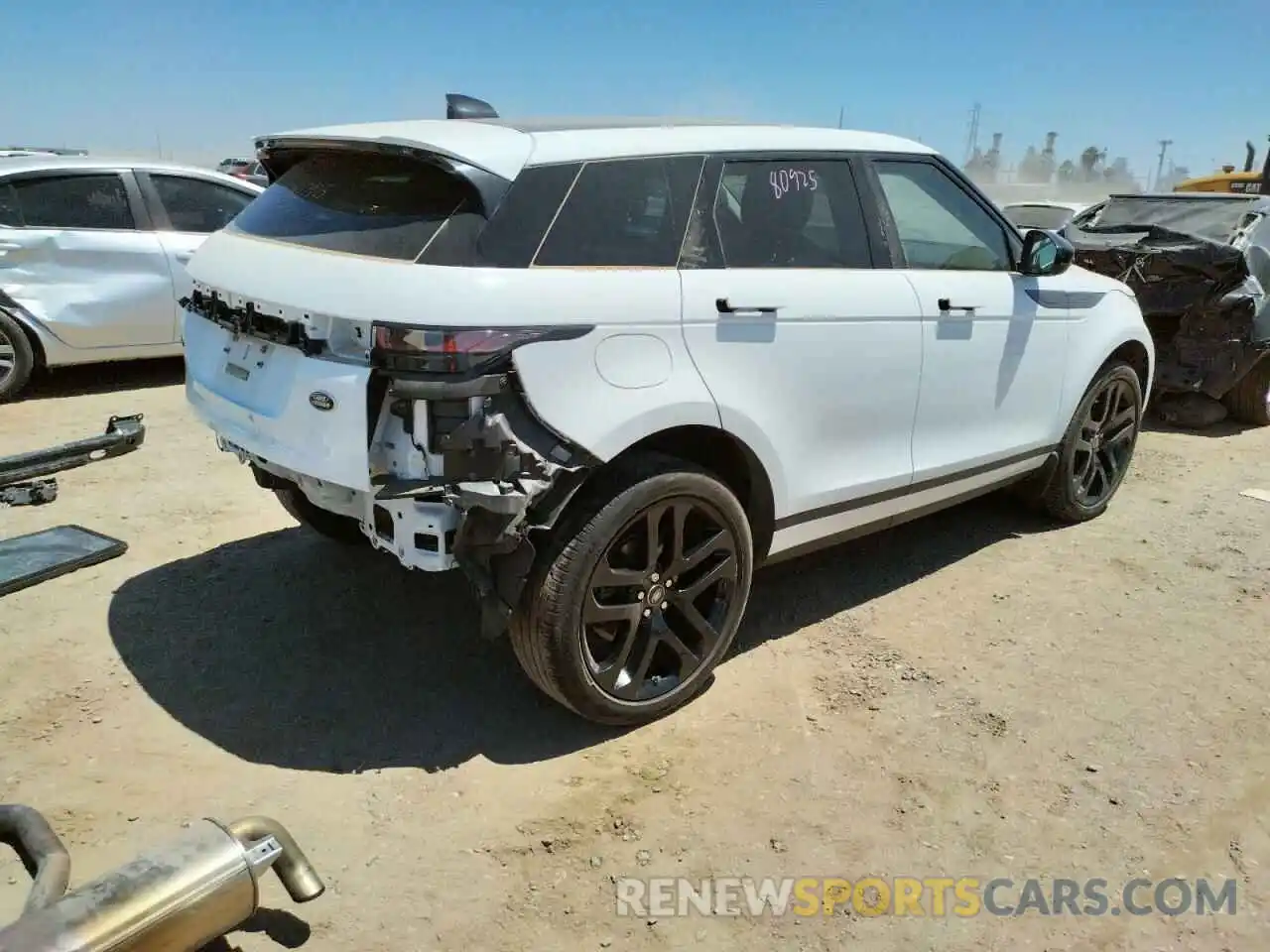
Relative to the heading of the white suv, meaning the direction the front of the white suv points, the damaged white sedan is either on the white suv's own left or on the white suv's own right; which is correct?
on the white suv's own left

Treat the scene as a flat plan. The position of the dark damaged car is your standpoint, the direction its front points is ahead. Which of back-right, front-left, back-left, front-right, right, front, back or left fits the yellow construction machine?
back-right

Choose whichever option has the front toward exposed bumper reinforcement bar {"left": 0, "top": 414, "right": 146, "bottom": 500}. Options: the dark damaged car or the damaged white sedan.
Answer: the dark damaged car

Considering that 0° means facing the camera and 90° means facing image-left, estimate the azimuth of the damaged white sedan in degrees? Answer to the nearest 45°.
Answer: approximately 270°

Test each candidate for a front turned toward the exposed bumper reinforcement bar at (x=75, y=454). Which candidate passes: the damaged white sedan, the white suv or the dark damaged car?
the dark damaged car

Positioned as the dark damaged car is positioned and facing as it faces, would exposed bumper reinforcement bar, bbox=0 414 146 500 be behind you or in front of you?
in front

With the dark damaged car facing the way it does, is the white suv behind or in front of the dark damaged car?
in front

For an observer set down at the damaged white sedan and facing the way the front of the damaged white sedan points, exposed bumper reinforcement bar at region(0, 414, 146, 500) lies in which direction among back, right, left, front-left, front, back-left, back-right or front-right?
right

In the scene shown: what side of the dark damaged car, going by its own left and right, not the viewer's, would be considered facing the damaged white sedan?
front

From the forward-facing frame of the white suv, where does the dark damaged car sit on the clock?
The dark damaged car is roughly at 12 o'clock from the white suv.

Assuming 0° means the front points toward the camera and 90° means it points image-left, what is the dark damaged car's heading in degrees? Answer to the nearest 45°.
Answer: approximately 45°

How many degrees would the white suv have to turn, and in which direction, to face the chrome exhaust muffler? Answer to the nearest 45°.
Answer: approximately 180°
